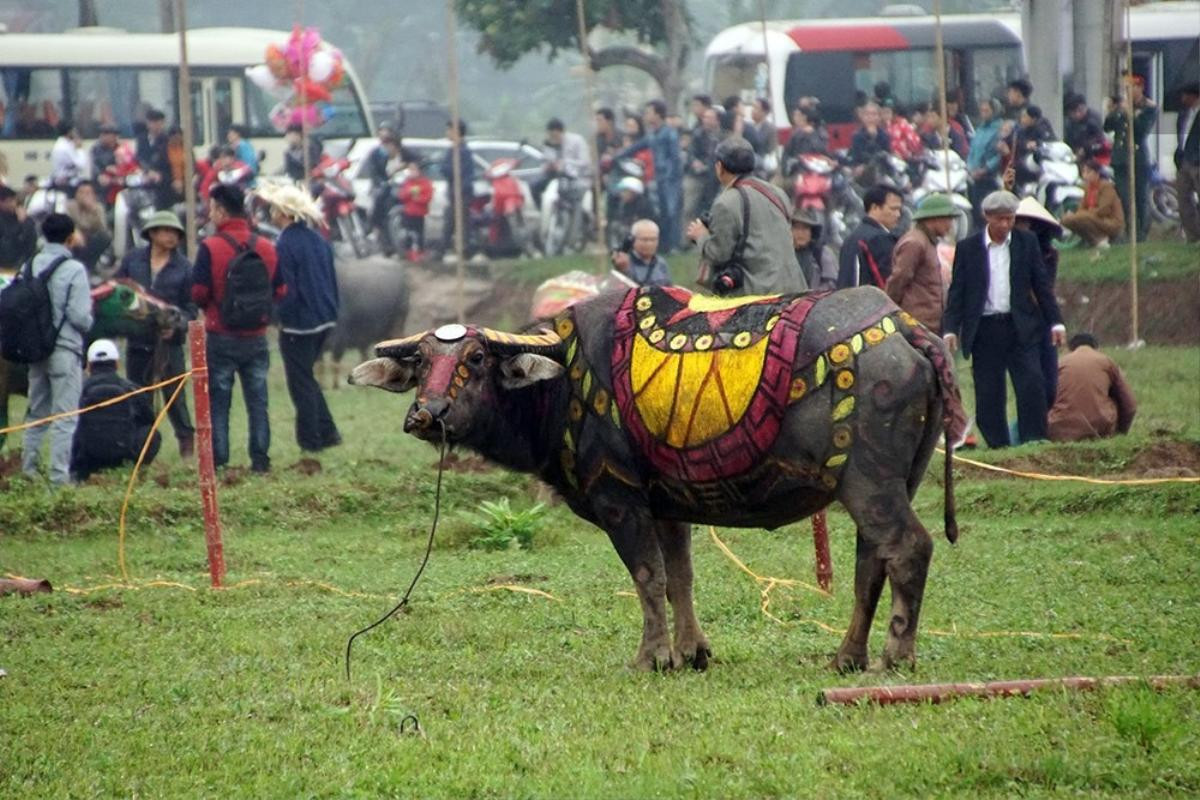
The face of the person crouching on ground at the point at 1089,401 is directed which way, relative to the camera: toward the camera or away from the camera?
away from the camera

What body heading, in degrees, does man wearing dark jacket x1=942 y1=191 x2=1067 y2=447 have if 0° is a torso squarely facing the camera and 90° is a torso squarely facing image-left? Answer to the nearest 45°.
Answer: approximately 0°

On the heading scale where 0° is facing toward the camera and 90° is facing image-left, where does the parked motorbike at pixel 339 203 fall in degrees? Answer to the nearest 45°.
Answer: approximately 315°

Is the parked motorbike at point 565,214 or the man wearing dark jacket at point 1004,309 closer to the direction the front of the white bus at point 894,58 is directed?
the parked motorbike

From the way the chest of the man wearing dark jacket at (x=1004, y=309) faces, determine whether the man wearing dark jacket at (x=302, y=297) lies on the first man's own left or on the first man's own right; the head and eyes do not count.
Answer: on the first man's own right

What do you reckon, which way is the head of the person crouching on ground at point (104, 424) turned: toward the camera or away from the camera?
away from the camera

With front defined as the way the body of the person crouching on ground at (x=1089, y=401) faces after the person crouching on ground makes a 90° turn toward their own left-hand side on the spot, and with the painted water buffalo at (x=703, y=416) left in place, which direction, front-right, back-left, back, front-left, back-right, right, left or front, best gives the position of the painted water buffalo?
left

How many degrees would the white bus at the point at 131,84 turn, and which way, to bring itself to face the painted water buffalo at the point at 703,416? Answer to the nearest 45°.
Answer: approximately 90° to its right

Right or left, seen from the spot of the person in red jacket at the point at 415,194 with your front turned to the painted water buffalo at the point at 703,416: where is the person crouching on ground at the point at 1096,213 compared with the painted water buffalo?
left

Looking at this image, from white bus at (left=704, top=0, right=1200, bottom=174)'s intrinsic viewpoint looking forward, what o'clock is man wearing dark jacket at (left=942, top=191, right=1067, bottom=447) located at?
The man wearing dark jacket is roughly at 9 o'clock from the white bus.

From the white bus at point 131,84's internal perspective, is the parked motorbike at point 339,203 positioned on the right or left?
on its right
